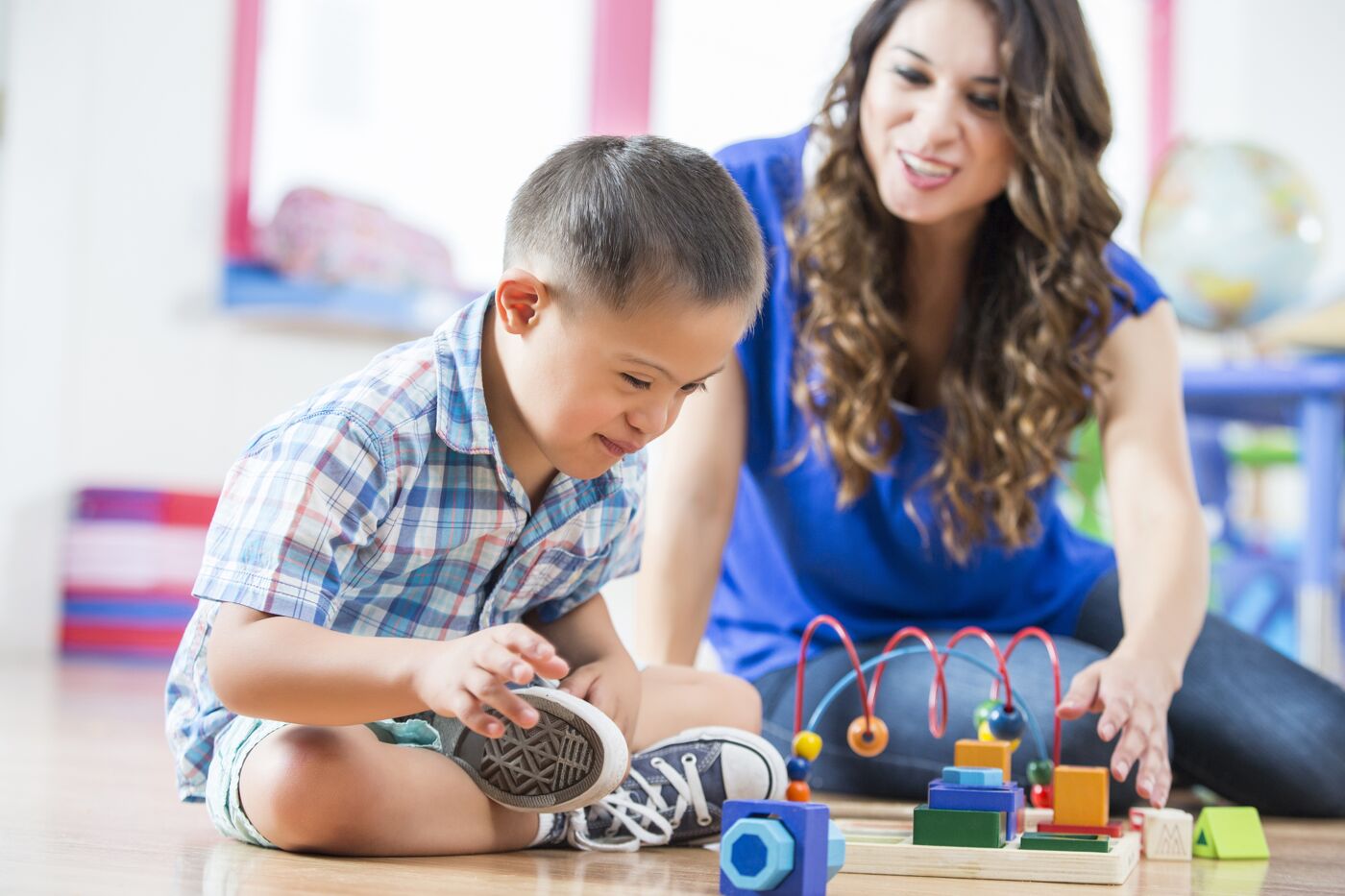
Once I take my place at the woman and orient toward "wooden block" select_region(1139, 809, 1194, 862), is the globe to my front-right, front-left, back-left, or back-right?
back-left

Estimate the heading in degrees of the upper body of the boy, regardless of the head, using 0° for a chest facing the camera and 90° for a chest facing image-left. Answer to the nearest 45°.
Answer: approximately 315°

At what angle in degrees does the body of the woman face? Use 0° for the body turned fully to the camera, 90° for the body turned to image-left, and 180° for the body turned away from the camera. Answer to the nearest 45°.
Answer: approximately 0°

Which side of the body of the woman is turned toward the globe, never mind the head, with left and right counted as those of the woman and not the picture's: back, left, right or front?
back
